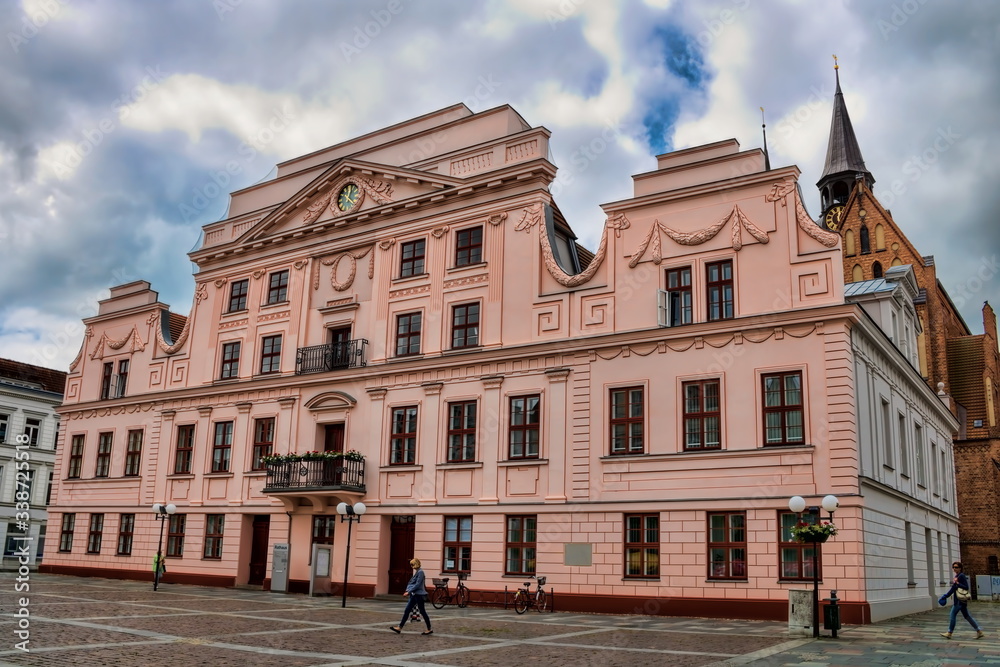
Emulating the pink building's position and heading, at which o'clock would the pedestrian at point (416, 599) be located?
The pedestrian is roughly at 11 o'clock from the pink building.

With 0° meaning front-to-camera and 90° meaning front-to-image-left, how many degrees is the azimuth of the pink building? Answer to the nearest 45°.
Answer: approximately 45°

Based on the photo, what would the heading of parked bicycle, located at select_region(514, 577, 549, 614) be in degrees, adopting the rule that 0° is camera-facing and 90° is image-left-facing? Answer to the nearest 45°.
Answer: approximately 225°

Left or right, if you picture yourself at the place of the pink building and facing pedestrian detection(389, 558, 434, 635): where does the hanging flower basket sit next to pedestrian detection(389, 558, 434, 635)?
left

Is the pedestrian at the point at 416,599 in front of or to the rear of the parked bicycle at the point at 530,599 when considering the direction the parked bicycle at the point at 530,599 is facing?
to the rear

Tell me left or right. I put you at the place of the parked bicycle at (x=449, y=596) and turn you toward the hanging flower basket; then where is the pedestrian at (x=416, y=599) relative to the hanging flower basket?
right

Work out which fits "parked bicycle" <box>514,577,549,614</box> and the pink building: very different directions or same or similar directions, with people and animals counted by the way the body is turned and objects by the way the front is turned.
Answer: very different directions
